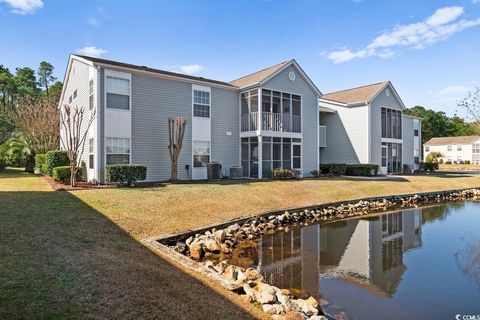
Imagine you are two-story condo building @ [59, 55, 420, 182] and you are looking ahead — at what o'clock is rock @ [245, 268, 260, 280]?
The rock is roughly at 1 o'clock from the two-story condo building.

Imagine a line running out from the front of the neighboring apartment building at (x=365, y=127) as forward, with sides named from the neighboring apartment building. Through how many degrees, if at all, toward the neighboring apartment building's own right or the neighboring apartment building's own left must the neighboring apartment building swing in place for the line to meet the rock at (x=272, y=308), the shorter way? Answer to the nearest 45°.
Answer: approximately 45° to the neighboring apartment building's own right

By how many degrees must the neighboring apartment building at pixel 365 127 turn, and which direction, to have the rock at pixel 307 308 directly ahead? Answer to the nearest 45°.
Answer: approximately 45° to its right

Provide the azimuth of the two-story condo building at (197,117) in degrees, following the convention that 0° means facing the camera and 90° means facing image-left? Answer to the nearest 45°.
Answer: approximately 315°

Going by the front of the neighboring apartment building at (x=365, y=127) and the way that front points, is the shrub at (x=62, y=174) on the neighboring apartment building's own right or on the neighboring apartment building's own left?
on the neighboring apartment building's own right

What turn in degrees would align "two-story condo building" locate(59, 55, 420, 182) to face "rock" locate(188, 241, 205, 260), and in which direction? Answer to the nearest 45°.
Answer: approximately 45° to its right

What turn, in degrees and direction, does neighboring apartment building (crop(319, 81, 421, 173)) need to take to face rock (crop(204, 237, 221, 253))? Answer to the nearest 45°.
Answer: approximately 45° to its right

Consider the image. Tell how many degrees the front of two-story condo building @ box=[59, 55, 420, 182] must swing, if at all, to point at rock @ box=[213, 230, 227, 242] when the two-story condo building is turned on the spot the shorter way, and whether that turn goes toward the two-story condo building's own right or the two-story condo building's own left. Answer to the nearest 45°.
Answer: approximately 45° to the two-story condo building's own right

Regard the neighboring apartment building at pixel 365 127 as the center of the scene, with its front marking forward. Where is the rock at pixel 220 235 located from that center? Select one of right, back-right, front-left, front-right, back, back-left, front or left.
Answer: front-right

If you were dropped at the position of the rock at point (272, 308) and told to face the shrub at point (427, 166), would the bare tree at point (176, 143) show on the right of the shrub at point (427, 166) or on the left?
left
